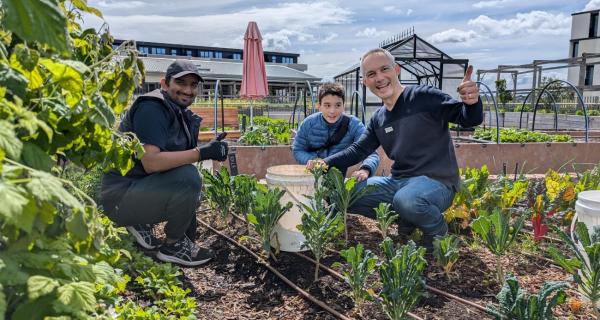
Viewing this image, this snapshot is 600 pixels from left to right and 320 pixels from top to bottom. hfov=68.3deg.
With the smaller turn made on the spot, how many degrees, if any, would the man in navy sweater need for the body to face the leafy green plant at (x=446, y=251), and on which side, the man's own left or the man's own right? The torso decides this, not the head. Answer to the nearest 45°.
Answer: approximately 45° to the man's own left

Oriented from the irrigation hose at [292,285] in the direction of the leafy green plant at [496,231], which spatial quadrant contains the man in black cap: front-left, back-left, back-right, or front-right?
back-left

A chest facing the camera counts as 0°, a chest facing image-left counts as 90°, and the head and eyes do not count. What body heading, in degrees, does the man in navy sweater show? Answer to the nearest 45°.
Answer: approximately 45°

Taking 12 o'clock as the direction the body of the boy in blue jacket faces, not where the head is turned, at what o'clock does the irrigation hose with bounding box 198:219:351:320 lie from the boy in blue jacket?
The irrigation hose is roughly at 12 o'clock from the boy in blue jacket.

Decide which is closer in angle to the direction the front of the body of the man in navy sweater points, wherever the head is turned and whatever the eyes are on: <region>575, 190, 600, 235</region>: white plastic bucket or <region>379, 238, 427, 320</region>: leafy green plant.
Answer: the leafy green plant

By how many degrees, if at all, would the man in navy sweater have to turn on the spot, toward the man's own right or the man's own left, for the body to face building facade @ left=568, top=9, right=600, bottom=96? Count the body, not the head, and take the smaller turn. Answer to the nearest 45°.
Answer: approximately 135° to the man's own right

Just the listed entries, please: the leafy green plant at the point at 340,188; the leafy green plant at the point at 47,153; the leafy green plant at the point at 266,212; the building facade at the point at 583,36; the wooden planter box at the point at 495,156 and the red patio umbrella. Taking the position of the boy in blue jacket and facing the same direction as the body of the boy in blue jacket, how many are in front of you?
3

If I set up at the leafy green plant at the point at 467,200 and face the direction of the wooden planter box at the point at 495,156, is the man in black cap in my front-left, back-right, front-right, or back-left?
back-left

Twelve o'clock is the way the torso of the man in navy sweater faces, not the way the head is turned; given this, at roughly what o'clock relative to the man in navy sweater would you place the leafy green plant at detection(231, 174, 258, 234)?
The leafy green plant is roughly at 1 o'clock from the man in navy sweater.

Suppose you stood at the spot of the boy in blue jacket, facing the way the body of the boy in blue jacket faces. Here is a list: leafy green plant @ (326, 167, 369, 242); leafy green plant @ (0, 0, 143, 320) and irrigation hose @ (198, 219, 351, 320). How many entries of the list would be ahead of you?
3

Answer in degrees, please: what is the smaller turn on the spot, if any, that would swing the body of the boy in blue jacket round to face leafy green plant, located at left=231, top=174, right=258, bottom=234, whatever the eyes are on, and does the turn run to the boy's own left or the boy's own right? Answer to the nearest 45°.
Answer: approximately 45° to the boy's own right

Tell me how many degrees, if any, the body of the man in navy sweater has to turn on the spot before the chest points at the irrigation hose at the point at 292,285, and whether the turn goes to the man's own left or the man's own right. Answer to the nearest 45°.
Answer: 0° — they already face it
